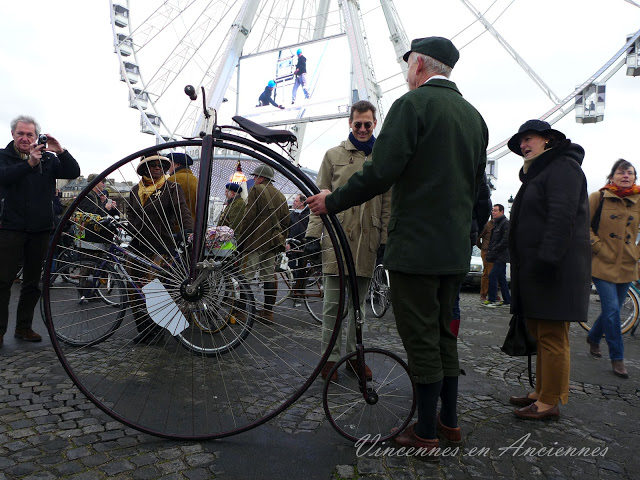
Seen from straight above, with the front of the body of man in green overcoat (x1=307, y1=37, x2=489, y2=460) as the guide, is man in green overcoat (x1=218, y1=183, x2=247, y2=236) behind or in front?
in front

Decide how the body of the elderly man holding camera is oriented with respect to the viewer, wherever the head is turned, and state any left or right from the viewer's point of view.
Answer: facing the viewer and to the right of the viewer

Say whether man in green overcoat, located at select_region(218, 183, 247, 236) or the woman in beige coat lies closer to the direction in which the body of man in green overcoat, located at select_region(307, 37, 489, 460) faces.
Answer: the man in green overcoat

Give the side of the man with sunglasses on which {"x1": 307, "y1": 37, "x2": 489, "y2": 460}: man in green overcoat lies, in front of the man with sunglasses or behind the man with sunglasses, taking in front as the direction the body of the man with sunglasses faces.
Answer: in front

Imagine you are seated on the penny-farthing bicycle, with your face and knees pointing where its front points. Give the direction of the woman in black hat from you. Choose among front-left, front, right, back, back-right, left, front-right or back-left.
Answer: back

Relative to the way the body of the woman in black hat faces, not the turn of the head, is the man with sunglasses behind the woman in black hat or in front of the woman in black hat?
in front

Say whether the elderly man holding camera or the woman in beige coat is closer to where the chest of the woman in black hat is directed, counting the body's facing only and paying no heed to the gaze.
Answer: the elderly man holding camera

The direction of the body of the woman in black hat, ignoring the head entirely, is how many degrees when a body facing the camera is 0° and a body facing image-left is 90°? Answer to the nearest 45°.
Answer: approximately 90°

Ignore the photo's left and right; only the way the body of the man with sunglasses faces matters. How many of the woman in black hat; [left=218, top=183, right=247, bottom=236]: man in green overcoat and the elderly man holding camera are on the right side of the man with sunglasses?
2

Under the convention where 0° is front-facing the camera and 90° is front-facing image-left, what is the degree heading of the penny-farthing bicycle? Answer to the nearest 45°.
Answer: approximately 90°

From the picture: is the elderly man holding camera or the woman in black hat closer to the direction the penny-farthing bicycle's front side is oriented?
the elderly man holding camera

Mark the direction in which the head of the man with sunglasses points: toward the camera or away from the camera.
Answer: toward the camera
